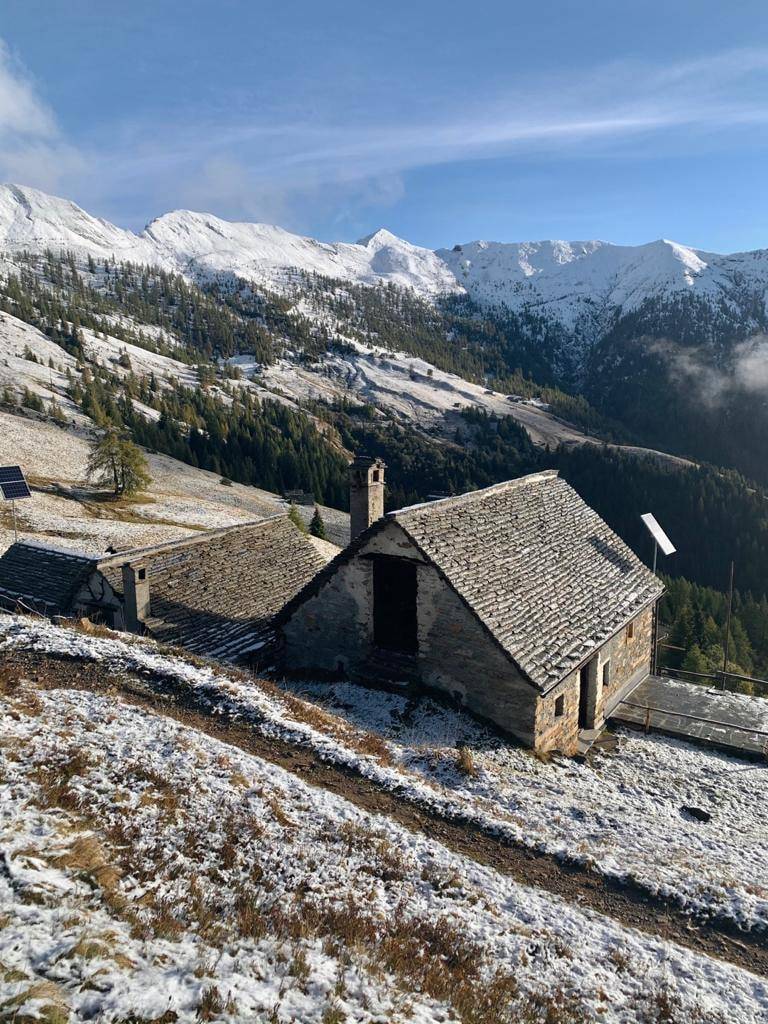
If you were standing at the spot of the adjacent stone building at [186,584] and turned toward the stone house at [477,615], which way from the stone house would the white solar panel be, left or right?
left

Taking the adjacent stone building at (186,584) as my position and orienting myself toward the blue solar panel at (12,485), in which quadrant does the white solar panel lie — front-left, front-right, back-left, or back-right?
back-right

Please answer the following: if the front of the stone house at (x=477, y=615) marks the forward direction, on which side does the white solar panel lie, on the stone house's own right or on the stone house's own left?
on the stone house's own left

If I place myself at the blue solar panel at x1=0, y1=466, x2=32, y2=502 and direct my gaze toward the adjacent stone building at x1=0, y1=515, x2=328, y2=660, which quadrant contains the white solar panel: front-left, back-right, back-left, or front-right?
front-left
